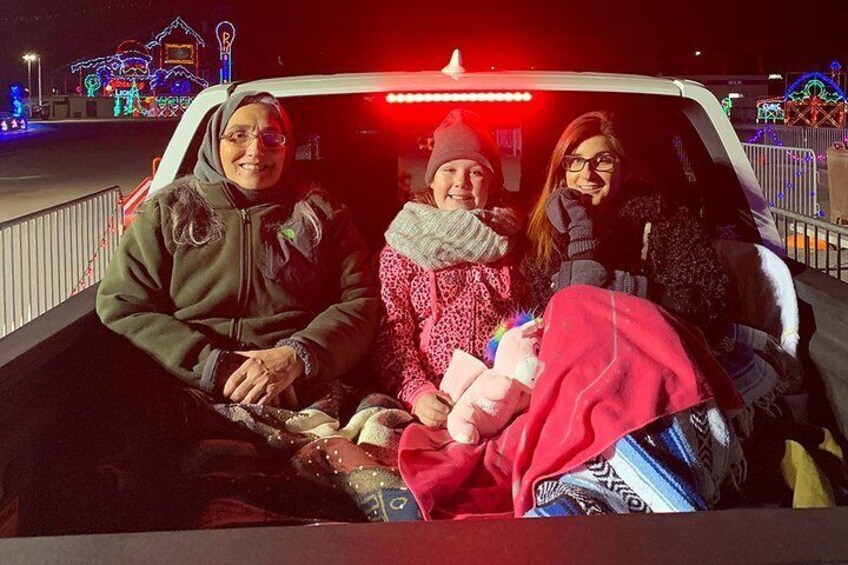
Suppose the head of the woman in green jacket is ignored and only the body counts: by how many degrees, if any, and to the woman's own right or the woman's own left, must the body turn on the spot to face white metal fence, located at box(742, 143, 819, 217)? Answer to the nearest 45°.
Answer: approximately 135° to the woman's own left

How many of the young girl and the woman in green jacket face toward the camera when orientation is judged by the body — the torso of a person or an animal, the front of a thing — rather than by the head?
2

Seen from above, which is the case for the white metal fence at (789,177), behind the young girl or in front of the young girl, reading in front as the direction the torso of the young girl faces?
behind

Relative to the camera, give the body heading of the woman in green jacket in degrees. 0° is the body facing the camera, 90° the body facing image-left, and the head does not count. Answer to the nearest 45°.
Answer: approximately 0°

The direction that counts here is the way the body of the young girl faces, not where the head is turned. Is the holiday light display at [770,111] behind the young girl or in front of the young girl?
behind

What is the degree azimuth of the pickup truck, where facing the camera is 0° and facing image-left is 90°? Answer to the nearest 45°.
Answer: approximately 180°

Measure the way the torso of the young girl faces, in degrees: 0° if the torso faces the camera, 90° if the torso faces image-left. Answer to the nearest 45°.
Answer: approximately 0°

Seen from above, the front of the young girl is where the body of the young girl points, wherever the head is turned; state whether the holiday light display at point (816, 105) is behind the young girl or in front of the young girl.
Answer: behind

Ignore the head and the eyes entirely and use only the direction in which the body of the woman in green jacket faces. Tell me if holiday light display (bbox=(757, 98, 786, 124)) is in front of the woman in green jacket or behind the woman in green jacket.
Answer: behind
